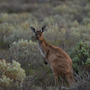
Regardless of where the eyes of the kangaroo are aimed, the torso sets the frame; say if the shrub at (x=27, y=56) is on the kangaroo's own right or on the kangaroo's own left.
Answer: on the kangaroo's own right

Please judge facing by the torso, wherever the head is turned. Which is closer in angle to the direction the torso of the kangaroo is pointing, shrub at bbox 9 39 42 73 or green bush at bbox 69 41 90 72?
the shrub

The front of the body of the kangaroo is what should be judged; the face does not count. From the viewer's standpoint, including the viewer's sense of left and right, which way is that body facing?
facing to the left of the viewer
